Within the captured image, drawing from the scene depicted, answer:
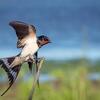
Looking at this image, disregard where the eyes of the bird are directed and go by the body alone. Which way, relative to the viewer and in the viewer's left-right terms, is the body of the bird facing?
facing to the right of the viewer
